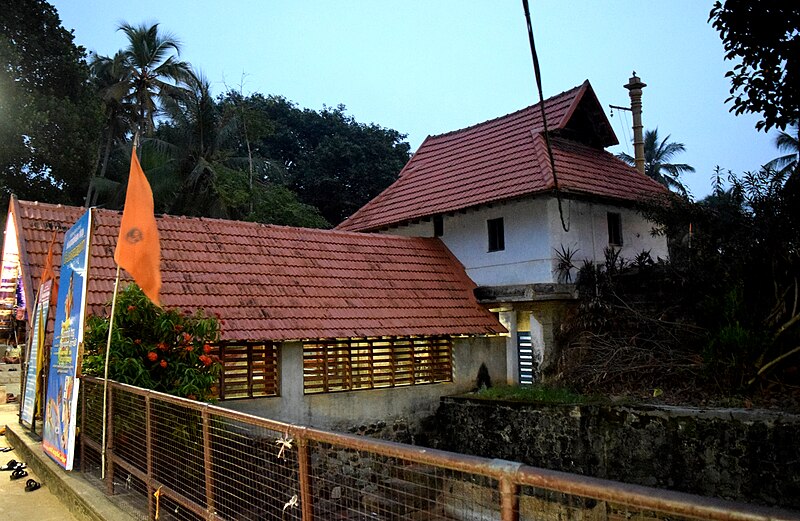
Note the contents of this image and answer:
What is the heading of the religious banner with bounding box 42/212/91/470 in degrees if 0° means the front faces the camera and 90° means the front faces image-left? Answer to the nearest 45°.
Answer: approximately 45°

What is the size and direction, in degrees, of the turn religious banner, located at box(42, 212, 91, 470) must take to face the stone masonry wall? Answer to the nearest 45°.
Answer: approximately 135° to its left

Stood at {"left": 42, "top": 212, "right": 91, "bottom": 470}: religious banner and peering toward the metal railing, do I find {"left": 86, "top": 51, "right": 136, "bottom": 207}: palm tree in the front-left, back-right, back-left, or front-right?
back-left

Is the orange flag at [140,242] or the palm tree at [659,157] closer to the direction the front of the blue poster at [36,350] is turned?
the orange flag

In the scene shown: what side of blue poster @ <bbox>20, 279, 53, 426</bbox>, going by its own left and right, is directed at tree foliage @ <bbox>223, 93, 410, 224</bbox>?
back

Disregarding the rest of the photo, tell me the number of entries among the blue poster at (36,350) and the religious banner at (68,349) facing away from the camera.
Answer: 0
